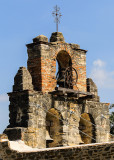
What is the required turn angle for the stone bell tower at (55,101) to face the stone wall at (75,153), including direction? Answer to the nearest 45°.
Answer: approximately 45° to its right

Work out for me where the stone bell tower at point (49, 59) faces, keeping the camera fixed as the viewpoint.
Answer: facing the viewer and to the right of the viewer
